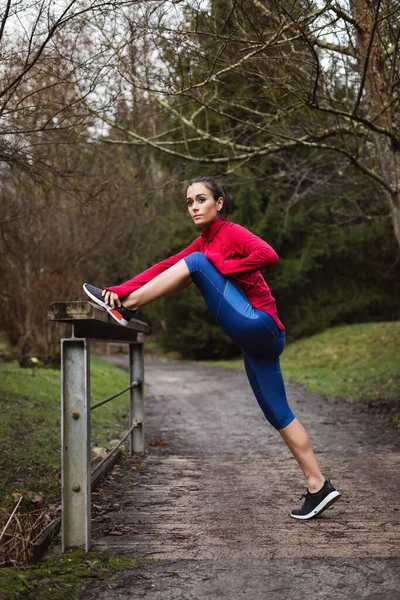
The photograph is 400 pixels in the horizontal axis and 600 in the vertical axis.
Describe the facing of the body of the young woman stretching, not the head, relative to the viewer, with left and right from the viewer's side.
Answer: facing to the left of the viewer

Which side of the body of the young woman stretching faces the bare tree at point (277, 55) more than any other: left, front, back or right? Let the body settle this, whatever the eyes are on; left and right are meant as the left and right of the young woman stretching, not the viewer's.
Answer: right
